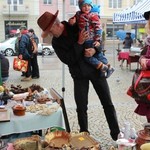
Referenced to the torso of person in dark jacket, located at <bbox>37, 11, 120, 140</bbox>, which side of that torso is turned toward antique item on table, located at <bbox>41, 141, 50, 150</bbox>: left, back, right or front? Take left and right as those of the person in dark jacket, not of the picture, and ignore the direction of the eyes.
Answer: front

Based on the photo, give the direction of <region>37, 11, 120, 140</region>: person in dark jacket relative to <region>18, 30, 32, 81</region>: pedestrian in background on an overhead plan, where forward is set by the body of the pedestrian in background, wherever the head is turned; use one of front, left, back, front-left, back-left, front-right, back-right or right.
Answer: left

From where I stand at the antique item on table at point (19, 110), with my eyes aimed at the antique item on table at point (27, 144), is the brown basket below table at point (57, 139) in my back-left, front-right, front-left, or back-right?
front-left

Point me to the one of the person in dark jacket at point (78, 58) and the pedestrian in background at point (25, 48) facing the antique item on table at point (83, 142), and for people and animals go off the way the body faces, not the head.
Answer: the person in dark jacket

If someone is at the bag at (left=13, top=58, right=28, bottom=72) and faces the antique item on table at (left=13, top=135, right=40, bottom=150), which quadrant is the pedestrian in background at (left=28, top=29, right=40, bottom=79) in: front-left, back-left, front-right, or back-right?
back-left

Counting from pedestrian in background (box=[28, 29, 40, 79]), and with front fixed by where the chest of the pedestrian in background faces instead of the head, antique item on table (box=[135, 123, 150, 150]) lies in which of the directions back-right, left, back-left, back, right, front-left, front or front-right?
front-left

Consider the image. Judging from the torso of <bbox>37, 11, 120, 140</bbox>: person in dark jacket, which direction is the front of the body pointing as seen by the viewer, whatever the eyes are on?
toward the camera

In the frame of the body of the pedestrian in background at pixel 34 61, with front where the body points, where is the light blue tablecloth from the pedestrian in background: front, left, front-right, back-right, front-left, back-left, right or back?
front-left

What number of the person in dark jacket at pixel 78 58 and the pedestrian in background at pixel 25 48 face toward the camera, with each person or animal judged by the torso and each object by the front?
1

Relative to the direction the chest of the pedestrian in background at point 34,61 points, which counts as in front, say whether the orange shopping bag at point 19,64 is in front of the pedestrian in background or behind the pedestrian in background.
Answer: in front

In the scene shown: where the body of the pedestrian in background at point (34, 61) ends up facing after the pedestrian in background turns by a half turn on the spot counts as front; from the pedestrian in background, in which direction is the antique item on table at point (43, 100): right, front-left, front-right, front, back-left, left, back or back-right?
back-right

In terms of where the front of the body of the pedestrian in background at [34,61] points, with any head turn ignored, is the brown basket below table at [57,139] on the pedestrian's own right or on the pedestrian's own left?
on the pedestrian's own left

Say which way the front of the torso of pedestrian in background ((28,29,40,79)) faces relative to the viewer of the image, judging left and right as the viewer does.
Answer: facing the viewer and to the left of the viewer

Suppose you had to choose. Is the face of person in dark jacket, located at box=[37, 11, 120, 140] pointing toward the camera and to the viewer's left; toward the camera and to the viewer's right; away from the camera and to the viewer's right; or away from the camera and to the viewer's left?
toward the camera and to the viewer's left
